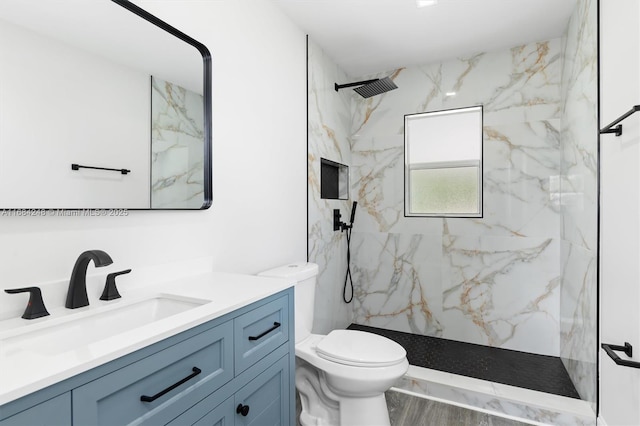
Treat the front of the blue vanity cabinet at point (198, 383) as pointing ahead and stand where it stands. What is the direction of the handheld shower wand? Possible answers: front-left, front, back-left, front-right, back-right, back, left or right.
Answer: left

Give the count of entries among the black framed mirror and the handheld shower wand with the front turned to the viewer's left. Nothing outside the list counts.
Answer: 0

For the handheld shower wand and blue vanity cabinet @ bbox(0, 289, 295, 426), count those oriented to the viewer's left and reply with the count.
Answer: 0

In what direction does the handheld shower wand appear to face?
to the viewer's right

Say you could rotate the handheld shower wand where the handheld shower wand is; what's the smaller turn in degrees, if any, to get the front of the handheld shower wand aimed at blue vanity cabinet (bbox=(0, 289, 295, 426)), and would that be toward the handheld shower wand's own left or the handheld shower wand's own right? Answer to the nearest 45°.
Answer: approximately 90° to the handheld shower wand's own right

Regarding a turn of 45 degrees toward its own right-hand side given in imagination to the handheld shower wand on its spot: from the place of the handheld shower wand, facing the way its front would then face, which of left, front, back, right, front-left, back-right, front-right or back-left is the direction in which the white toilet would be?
front-right

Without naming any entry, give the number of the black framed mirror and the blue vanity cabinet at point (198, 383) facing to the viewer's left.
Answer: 0
